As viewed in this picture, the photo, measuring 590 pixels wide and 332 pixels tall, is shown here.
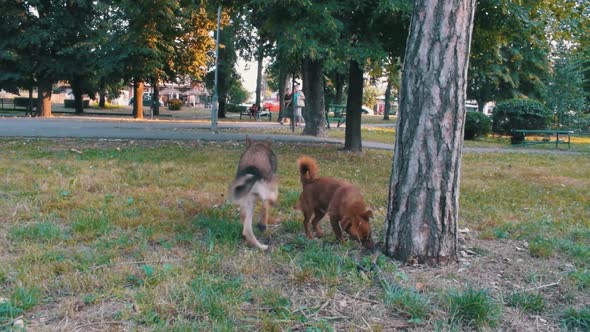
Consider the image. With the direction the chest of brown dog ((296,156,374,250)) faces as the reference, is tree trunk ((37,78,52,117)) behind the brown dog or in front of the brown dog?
behind

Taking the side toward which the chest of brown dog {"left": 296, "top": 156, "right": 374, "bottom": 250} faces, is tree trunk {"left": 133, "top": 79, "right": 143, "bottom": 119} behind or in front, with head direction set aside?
behind

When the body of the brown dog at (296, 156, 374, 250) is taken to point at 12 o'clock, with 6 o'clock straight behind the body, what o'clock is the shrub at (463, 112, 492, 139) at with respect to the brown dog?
The shrub is roughly at 8 o'clock from the brown dog.

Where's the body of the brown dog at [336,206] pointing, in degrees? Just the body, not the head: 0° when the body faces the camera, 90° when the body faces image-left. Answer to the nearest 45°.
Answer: approximately 315°

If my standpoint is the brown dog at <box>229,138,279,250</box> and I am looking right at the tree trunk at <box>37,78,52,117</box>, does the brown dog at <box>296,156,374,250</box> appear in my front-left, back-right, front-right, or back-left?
back-right
